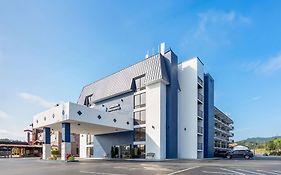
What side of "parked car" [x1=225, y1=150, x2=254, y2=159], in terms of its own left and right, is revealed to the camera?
left

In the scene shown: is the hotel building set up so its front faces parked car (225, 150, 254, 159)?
no
